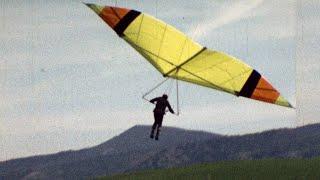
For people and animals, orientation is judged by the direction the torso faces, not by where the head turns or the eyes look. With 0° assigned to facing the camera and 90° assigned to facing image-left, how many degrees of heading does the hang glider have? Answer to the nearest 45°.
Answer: approximately 135°
